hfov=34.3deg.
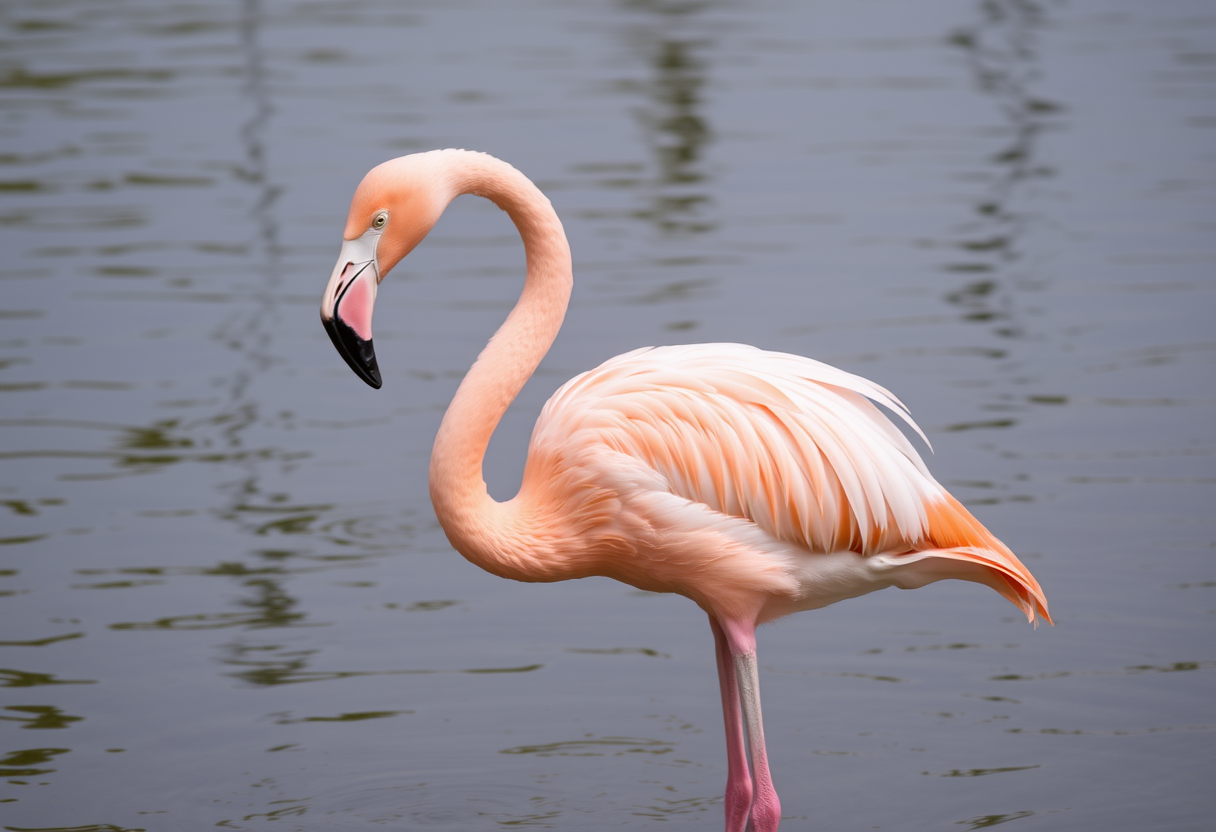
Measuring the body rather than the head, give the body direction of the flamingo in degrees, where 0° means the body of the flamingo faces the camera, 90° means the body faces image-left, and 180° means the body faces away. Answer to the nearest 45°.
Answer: approximately 90°
